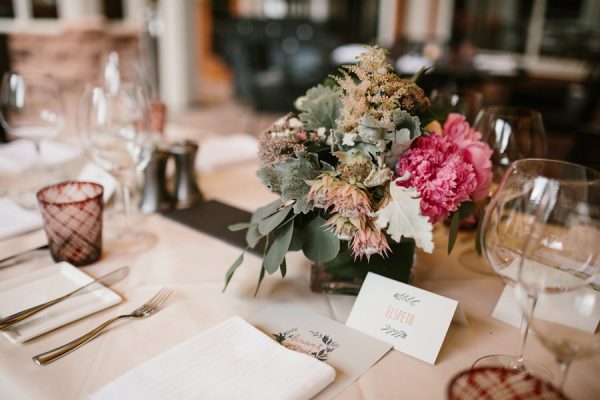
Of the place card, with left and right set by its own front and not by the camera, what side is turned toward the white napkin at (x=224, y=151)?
right

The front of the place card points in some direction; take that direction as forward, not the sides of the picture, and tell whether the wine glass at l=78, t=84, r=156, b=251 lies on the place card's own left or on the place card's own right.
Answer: on the place card's own right

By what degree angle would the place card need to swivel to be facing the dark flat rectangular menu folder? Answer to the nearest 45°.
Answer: approximately 90° to its right

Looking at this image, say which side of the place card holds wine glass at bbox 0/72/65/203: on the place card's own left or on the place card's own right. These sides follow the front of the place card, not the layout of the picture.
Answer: on the place card's own right

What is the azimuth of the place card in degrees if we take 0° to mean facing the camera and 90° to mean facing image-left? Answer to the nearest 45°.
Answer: approximately 45°

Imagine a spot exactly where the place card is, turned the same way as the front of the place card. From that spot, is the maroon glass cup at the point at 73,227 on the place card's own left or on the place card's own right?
on the place card's own right

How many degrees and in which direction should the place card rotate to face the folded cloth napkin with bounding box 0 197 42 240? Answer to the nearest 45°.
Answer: approximately 45° to its right

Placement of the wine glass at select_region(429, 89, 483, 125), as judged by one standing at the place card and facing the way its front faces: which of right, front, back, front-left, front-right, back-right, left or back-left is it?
back-right

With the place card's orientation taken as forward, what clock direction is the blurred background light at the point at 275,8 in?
The blurred background light is roughly at 4 o'clock from the place card.
